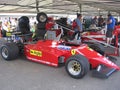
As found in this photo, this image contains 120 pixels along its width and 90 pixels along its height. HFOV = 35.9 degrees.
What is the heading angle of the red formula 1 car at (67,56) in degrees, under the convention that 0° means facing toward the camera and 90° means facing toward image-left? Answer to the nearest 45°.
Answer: approximately 315°

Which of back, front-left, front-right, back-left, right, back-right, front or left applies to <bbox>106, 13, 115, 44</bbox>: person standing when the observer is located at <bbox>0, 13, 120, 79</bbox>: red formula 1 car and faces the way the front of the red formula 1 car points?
left
